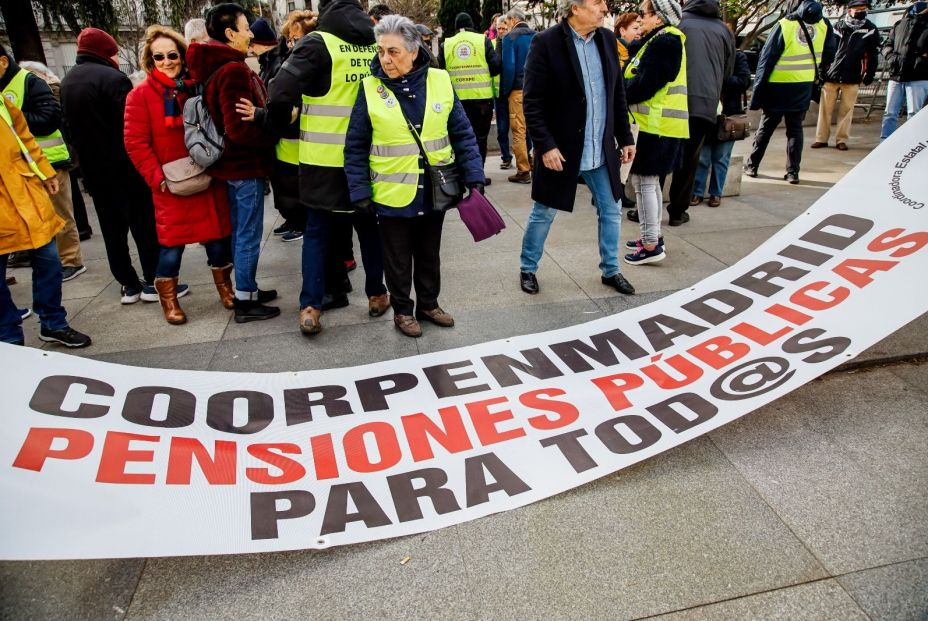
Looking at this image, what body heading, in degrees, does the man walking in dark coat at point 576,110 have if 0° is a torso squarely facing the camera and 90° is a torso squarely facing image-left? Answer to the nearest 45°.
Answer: approximately 315°

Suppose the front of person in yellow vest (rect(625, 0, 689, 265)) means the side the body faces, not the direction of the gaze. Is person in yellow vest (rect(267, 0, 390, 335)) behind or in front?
in front

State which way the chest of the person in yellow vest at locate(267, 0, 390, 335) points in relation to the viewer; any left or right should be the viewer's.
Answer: facing away from the viewer and to the left of the viewer

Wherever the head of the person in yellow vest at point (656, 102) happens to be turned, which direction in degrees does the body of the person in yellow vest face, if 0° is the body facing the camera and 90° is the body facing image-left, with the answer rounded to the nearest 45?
approximately 90°

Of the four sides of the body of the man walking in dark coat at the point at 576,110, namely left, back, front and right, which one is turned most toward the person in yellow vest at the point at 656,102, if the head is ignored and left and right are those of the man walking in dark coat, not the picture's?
left

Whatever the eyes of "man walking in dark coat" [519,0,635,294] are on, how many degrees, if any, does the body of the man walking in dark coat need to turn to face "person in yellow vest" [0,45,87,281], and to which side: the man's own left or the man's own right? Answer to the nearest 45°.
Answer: approximately 135° to the man's own right

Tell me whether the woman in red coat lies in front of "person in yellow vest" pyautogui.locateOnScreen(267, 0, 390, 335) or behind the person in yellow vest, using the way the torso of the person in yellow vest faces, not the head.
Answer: in front

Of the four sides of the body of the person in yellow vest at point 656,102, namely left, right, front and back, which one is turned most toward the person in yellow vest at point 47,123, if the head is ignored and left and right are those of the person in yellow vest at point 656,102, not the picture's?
front
